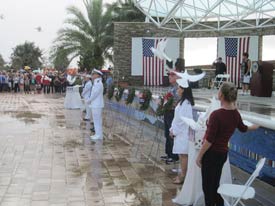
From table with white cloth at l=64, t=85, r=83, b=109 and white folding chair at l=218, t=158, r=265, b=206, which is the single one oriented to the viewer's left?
the white folding chair

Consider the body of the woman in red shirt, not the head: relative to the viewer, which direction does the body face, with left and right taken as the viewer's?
facing away from the viewer and to the left of the viewer

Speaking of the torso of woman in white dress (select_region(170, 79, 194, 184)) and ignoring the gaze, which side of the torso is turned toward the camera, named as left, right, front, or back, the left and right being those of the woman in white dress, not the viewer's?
left

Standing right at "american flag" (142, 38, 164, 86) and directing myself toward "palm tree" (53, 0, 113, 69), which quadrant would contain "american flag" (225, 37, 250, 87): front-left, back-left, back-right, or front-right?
back-right
